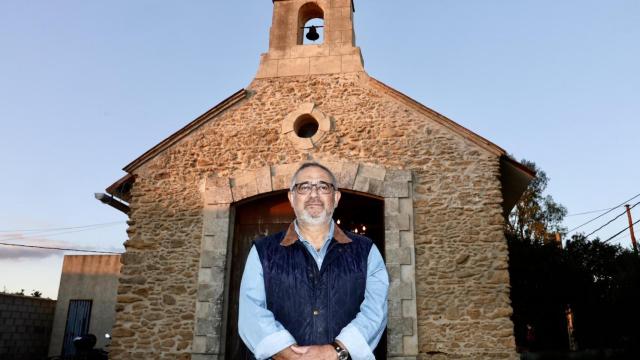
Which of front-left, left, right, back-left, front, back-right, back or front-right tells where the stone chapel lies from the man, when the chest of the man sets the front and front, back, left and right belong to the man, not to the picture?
back

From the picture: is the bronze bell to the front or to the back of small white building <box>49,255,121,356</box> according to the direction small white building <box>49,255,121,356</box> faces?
to the front

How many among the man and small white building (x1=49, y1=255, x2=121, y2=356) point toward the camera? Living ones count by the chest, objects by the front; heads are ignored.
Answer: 2

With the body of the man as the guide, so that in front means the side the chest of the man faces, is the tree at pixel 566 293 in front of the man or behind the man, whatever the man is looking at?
behind

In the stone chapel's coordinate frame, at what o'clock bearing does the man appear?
The man is roughly at 12 o'clock from the stone chapel.

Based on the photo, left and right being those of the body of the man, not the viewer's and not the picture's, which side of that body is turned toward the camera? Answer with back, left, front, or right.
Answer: front

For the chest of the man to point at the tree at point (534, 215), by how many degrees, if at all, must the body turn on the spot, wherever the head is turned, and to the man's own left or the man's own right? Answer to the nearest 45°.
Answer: approximately 135° to the man's own left

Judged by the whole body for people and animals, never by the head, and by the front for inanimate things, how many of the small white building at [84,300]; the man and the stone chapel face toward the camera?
3

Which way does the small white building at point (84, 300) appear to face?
toward the camera

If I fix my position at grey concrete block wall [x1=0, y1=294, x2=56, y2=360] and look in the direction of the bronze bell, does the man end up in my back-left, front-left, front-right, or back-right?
front-right

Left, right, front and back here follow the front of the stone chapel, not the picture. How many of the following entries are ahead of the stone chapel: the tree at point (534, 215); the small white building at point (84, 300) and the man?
1
